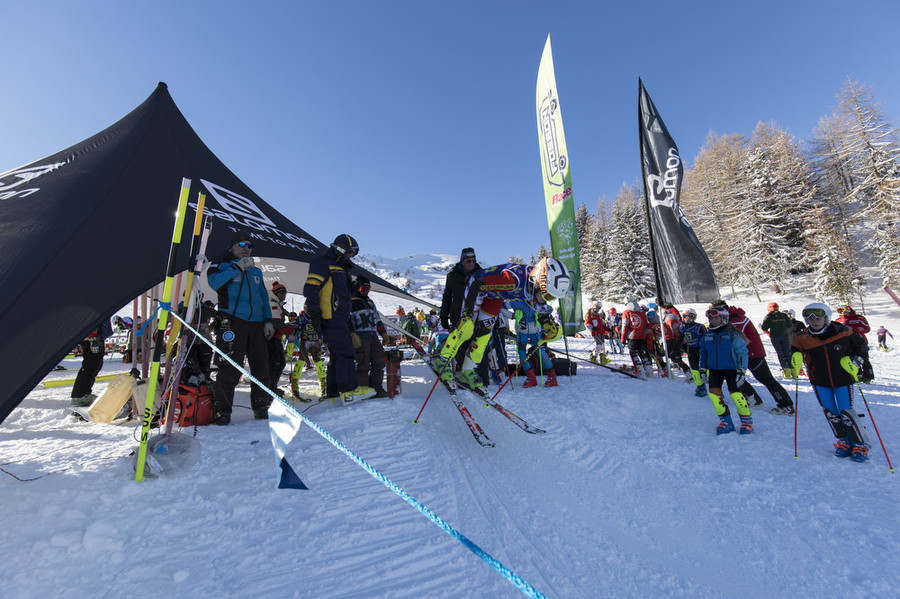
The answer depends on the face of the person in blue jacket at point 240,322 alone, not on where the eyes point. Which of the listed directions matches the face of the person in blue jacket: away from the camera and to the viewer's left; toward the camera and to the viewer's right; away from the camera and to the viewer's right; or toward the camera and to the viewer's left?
toward the camera and to the viewer's right

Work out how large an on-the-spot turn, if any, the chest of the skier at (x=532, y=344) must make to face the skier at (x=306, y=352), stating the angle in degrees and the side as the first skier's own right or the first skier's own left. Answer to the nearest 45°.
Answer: approximately 45° to the first skier's own right

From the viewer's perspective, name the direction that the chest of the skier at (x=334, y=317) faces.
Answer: to the viewer's right

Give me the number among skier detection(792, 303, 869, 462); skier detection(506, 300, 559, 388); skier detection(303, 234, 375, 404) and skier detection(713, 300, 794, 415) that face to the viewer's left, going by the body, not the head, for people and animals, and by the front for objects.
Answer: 1

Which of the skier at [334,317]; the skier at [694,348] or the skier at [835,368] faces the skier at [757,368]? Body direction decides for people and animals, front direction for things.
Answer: the skier at [334,317]

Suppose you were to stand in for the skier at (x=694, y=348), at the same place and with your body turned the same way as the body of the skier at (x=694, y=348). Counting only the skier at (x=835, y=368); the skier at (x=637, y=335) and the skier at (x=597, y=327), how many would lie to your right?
2

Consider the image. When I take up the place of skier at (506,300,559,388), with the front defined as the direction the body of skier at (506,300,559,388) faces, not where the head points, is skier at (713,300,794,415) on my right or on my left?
on my left

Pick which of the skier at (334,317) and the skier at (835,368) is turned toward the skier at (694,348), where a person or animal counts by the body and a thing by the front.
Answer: the skier at (334,317)

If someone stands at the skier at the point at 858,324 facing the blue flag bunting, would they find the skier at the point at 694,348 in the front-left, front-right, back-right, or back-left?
front-right

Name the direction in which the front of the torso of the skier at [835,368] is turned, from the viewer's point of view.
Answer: toward the camera

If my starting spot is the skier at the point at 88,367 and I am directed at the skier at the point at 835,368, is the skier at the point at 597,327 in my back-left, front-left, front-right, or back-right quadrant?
front-left

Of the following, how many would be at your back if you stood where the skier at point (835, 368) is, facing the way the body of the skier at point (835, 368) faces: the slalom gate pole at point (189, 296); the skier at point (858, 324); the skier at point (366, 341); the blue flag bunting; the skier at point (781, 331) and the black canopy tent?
2

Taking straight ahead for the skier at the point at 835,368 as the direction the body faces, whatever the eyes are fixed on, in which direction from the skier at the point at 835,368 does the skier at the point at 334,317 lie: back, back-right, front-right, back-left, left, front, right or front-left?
front-right

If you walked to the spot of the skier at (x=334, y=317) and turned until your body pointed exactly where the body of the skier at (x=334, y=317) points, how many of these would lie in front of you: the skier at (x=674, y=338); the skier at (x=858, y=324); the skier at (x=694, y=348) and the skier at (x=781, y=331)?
4
